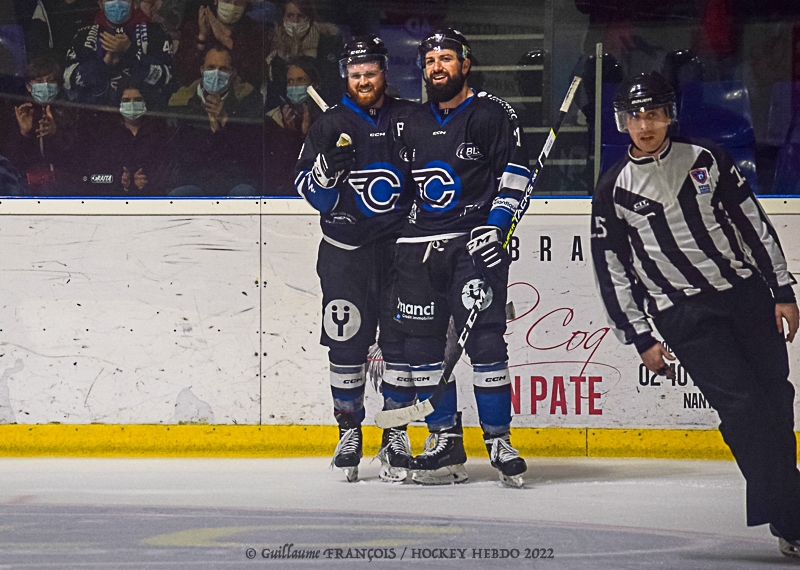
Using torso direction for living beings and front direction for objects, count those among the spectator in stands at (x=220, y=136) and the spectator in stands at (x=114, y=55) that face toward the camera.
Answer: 2

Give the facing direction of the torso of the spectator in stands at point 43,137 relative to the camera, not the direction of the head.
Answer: toward the camera

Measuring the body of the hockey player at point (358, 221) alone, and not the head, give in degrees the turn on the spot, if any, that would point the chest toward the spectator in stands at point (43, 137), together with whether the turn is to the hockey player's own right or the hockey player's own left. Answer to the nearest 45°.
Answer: approximately 90° to the hockey player's own right

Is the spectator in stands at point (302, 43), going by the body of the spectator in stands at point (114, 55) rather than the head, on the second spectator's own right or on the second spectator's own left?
on the second spectator's own left

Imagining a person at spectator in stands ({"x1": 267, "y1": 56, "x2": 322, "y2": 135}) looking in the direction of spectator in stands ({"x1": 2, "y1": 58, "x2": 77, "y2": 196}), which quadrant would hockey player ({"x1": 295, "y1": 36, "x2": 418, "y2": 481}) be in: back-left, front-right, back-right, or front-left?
back-left

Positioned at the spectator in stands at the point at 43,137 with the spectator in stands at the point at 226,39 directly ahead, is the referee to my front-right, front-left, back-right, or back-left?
front-right

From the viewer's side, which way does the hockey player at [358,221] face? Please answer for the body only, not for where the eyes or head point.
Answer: toward the camera

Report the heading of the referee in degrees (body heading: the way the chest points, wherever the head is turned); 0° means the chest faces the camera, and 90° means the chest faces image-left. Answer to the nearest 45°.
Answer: approximately 0°

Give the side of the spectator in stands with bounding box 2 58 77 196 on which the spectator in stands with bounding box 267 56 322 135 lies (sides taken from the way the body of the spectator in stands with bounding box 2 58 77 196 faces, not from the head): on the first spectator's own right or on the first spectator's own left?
on the first spectator's own left

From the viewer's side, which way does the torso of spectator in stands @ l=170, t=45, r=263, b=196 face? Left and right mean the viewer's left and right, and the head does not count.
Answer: facing the viewer
